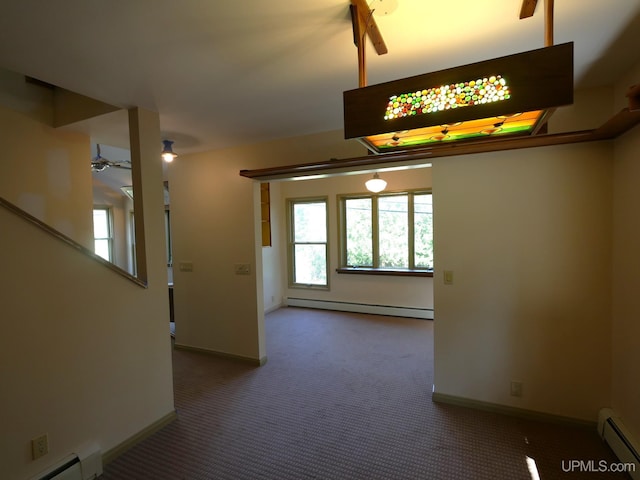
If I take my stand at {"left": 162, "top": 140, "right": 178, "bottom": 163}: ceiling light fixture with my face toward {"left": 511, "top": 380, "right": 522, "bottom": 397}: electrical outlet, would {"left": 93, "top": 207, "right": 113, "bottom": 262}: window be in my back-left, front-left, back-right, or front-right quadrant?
back-left

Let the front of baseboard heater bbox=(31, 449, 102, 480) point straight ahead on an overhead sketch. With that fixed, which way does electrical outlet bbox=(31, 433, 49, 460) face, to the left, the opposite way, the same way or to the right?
the same way

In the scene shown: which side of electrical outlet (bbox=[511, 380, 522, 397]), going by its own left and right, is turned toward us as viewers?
front

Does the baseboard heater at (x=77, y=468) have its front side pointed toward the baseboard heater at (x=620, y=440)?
yes

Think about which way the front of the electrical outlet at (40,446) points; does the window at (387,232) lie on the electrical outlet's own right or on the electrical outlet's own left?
on the electrical outlet's own left

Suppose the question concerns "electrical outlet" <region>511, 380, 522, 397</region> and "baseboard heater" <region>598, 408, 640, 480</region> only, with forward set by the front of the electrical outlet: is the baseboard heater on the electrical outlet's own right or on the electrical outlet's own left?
on the electrical outlet's own left

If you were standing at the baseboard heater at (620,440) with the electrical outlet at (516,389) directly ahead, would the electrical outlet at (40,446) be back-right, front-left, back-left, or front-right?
front-left

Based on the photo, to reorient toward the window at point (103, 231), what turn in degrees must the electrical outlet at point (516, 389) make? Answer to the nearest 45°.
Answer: approximately 90° to its right

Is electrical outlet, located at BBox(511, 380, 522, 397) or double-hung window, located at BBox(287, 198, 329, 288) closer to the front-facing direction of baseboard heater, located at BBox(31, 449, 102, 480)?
the electrical outlet

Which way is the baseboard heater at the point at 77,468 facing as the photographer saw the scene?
facing the viewer and to the right of the viewer

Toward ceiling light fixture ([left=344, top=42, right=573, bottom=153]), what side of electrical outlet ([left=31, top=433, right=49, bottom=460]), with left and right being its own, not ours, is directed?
front

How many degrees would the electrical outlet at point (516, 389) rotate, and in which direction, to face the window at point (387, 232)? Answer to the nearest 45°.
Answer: approximately 135° to its right
